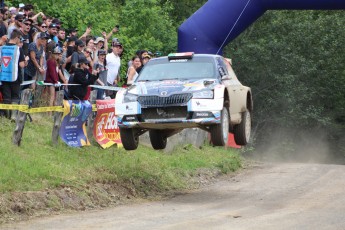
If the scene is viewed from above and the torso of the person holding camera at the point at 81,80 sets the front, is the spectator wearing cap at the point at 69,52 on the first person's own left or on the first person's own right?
on the first person's own left

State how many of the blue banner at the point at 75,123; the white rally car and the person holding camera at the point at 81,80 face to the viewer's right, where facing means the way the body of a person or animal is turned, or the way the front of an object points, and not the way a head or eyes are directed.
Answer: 1

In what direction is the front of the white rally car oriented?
toward the camera

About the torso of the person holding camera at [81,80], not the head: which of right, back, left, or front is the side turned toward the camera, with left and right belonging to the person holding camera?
right

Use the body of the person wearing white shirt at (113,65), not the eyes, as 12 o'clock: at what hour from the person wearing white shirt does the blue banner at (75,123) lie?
The blue banner is roughly at 2 o'clock from the person wearing white shirt.

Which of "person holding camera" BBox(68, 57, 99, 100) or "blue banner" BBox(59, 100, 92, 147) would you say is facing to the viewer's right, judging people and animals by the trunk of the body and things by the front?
the person holding camera

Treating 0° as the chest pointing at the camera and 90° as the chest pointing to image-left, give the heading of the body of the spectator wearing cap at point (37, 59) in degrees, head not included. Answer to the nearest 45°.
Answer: approximately 315°

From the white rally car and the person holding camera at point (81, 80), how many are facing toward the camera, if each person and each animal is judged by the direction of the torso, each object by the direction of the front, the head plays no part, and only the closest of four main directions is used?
1

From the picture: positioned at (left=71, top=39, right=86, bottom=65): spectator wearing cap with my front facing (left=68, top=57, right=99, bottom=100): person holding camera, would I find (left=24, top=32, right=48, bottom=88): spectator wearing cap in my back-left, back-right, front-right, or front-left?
front-right

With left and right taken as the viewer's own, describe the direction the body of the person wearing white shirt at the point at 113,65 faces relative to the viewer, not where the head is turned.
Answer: facing the viewer and to the right of the viewer
